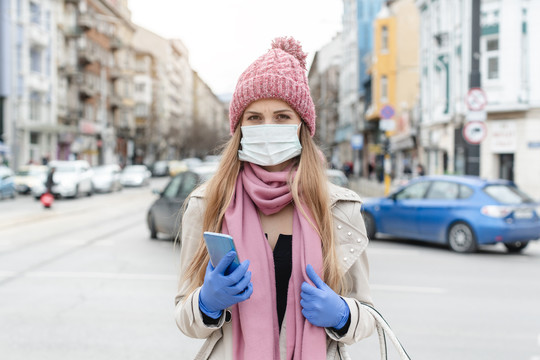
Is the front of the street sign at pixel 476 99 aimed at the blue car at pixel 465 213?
yes

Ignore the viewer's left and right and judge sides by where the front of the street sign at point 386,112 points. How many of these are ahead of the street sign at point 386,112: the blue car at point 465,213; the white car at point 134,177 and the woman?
2

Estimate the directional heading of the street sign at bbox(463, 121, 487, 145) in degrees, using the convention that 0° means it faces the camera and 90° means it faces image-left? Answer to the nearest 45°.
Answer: approximately 0°

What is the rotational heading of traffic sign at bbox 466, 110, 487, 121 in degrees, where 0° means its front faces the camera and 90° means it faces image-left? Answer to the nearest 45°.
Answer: approximately 0°

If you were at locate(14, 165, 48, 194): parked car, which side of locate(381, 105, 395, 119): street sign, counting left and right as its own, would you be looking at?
right

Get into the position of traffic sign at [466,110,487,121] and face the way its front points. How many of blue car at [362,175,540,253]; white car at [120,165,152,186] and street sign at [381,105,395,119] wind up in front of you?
1

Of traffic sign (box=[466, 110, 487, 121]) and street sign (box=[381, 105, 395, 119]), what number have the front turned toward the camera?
2

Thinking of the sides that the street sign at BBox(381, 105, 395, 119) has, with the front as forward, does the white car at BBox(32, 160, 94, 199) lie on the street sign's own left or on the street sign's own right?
on the street sign's own right

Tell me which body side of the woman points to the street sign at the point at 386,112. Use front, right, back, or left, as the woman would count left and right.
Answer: back
